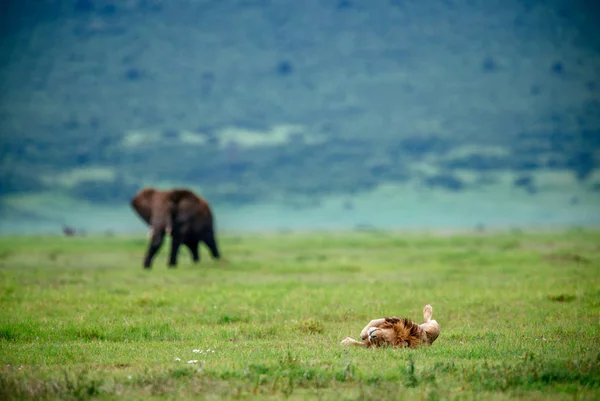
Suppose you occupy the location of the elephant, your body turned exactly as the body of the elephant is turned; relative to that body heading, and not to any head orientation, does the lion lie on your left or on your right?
on your left

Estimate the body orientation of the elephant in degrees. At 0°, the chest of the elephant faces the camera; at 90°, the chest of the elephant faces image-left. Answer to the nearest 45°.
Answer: approximately 45°
